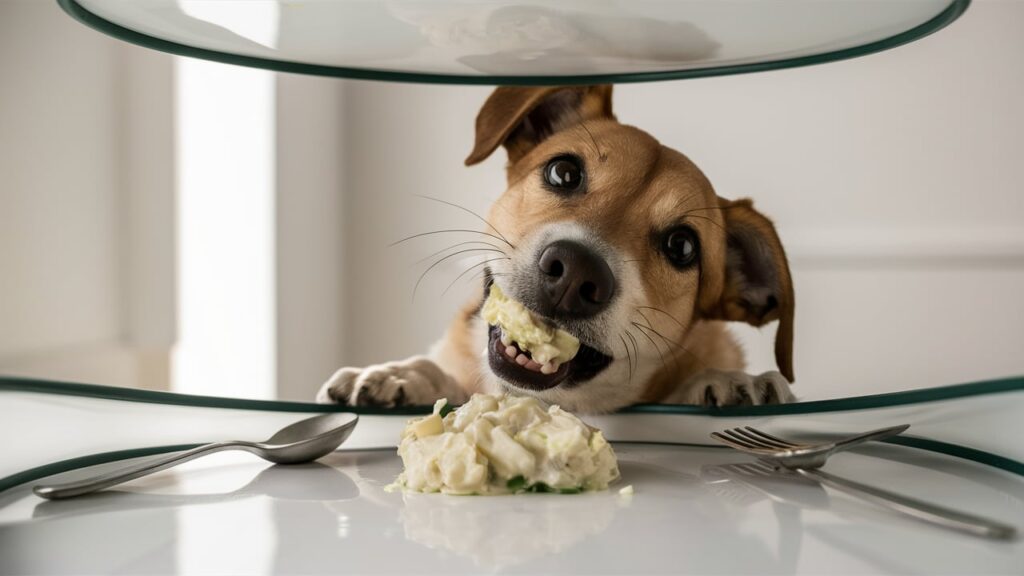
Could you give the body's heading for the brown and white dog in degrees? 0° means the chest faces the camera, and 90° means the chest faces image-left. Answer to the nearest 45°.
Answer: approximately 0°
